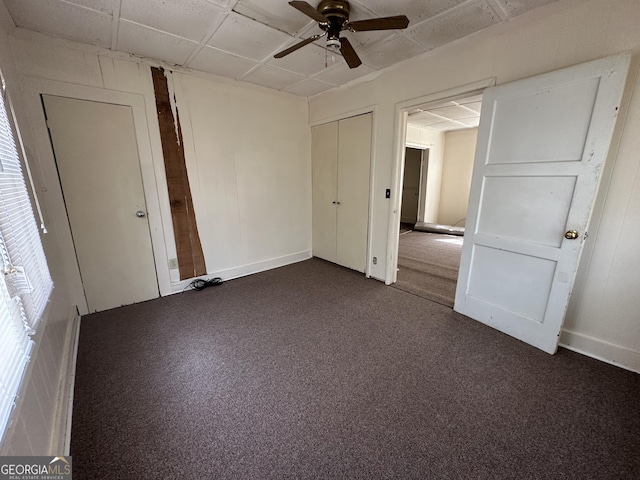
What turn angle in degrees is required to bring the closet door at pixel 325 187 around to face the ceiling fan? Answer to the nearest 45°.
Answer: approximately 45° to its left

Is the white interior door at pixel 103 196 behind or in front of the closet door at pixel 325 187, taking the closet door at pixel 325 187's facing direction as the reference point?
in front

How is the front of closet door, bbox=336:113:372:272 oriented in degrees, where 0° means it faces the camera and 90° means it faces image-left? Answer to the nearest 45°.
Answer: approximately 45°

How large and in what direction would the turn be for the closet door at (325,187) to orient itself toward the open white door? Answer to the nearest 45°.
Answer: approximately 90° to its left

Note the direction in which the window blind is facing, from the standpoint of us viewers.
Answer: facing to the right of the viewer

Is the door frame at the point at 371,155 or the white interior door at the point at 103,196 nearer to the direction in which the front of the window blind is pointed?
the door frame

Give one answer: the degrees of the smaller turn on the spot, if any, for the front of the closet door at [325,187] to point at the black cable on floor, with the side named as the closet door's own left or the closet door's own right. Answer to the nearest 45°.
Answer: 0° — it already faces it

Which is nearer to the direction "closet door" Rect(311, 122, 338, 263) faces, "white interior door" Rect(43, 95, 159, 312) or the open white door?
the white interior door

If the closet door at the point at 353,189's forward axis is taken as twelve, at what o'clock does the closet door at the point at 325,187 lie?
the closet door at the point at 325,187 is roughly at 3 o'clock from the closet door at the point at 353,189.

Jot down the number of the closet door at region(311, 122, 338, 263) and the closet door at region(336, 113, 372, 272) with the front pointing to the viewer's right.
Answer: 0

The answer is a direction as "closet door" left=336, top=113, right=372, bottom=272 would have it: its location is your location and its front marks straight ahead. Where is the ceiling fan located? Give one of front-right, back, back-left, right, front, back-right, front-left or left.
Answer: front-left

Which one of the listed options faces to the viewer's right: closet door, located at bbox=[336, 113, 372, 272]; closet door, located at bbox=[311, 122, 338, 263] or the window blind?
the window blind

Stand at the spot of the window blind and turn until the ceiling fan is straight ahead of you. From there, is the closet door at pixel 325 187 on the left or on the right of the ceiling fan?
left

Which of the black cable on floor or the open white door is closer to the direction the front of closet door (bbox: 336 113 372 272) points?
the black cable on floor

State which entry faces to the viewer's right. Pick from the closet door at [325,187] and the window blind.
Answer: the window blind

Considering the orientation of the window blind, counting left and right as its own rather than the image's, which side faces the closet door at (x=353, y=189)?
front
